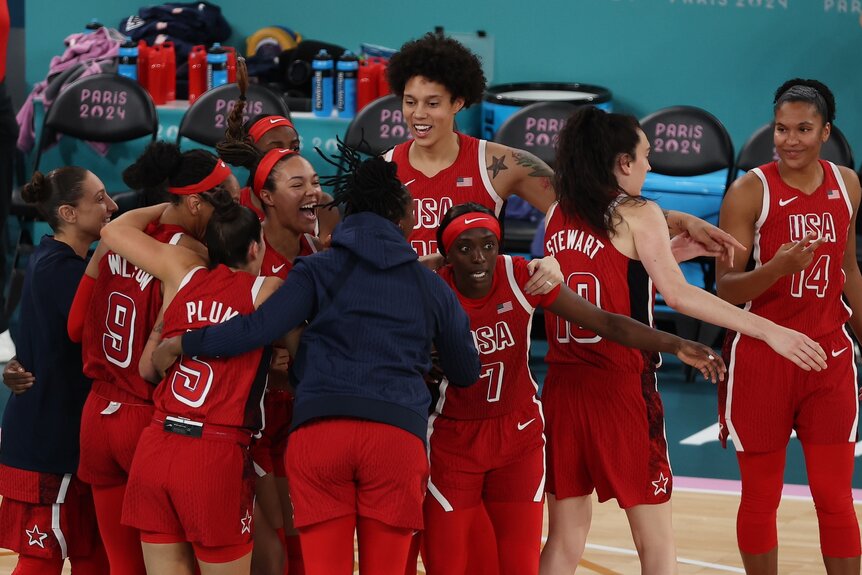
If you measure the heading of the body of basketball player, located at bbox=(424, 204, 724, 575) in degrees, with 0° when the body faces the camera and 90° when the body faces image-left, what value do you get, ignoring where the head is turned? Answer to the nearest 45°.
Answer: approximately 0°

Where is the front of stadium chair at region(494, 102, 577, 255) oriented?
toward the camera

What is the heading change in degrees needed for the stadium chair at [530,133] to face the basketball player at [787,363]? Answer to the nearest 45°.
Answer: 0° — it already faces them

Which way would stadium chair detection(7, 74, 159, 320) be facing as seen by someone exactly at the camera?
facing the viewer

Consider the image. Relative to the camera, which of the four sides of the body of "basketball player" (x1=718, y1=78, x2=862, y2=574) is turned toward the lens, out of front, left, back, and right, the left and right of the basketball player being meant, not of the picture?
front

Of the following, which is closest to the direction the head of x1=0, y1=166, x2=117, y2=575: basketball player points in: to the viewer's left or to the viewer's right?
to the viewer's right

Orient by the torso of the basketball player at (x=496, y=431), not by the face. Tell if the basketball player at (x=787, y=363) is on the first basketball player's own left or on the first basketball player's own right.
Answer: on the first basketball player's own left
